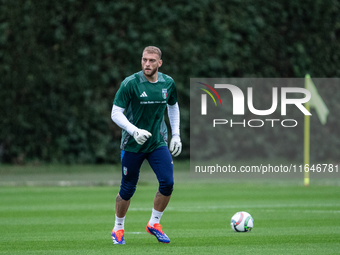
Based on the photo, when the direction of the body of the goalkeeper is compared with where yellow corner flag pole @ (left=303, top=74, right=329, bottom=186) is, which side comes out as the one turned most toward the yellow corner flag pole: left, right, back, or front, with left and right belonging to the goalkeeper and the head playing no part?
back

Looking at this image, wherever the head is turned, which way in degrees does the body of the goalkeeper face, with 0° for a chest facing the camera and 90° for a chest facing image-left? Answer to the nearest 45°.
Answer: approximately 315°

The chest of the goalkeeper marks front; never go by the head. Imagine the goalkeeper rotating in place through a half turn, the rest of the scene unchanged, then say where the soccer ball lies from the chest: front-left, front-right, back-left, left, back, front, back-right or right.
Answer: right
